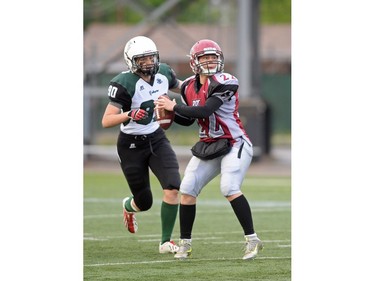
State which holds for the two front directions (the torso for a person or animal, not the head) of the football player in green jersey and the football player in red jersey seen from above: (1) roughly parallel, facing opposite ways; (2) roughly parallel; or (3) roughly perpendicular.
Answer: roughly perpendicular

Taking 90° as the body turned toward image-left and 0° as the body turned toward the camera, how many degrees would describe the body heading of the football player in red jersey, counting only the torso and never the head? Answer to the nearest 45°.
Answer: approximately 45°

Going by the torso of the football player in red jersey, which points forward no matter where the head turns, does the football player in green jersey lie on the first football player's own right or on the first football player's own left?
on the first football player's own right
